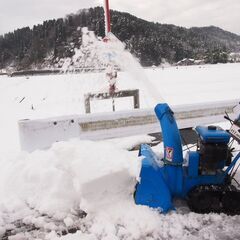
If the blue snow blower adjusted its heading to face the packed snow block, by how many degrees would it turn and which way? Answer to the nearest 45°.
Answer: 0° — it already faces it

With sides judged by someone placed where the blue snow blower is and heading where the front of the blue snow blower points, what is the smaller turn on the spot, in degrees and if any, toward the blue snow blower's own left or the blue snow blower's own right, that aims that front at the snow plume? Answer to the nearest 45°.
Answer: approximately 45° to the blue snow blower's own right

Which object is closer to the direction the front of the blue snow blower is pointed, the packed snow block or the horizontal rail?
the packed snow block

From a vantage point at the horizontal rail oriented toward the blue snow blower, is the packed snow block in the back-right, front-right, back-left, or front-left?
front-right

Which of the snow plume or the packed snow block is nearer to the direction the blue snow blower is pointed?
the packed snow block

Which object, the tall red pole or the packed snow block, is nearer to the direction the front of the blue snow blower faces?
the packed snow block

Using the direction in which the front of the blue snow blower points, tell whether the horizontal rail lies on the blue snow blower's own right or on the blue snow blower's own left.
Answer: on the blue snow blower's own right

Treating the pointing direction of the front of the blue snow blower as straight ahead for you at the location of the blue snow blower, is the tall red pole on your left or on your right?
on your right

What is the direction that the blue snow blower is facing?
to the viewer's left
